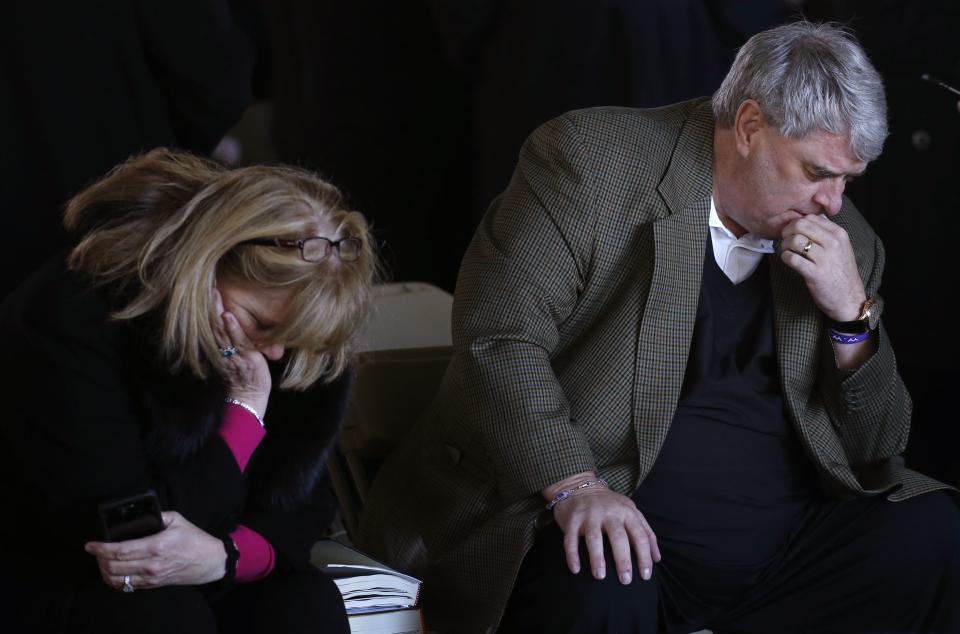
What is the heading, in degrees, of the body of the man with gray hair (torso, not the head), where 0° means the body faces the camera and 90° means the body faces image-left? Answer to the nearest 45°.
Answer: approximately 315°

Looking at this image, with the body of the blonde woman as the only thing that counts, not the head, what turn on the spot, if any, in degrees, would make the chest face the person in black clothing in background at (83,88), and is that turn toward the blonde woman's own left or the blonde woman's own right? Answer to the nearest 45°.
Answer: approximately 135° to the blonde woman's own left

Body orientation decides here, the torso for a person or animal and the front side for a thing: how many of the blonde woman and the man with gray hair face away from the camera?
0

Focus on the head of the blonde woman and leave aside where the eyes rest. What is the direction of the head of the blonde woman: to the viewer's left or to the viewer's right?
to the viewer's right

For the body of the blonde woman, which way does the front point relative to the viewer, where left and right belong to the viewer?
facing the viewer and to the right of the viewer

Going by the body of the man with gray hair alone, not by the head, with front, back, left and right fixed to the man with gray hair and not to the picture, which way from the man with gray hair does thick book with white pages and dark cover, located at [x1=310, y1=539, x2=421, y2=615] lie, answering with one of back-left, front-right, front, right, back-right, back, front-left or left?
right

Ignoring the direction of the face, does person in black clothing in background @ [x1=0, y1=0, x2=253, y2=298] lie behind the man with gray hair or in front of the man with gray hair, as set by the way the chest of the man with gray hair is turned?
behind
